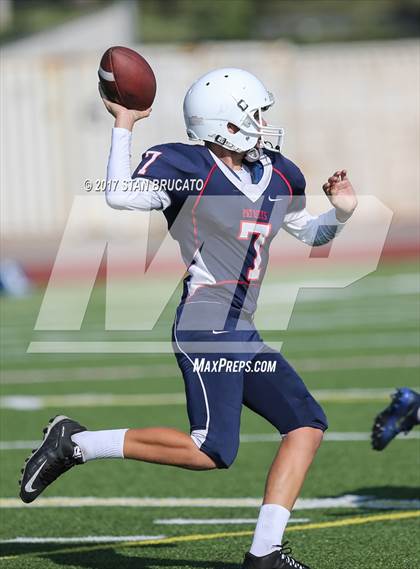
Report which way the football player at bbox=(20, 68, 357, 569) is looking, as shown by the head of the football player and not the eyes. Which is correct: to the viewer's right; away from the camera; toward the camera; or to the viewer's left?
to the viewer's right

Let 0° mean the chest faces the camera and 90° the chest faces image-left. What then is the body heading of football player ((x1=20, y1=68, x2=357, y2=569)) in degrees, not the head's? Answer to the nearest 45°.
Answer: approximately 315°
